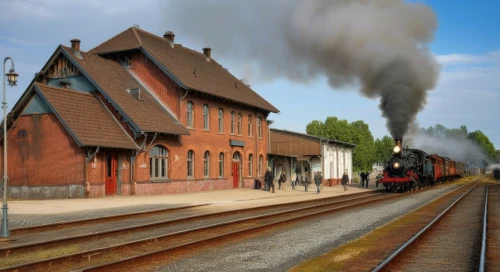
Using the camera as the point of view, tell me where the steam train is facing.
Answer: facing the viewer and to the left of the viewer

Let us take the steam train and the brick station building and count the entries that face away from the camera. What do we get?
0

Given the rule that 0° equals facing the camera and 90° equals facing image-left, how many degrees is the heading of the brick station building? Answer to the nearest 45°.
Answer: approximately 315°

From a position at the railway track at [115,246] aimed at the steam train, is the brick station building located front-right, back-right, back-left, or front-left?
front-left

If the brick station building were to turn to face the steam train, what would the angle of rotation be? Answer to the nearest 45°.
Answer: approximately 45° to its left

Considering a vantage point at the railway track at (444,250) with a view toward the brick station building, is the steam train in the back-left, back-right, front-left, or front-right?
front-right
